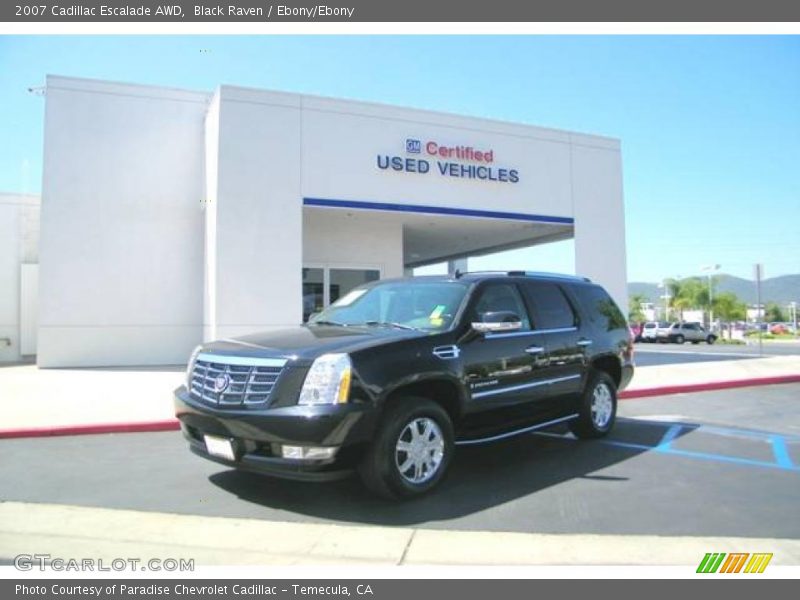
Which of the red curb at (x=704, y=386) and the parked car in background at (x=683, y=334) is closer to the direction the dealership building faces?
the red curb

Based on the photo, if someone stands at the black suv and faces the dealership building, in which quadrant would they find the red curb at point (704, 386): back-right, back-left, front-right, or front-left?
front-right

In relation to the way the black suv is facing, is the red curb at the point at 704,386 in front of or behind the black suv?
behind

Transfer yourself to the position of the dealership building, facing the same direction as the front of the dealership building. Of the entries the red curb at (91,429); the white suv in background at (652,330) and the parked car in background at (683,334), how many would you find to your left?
2

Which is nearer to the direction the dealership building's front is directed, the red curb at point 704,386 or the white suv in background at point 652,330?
the red curb

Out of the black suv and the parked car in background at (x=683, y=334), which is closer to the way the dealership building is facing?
the black suv

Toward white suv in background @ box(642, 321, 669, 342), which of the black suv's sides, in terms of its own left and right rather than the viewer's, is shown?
back

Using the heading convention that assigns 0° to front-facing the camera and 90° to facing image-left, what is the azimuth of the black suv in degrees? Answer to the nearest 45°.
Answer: approximately 45°

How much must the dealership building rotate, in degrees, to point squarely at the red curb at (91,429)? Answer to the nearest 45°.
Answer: approximately 45° to its right

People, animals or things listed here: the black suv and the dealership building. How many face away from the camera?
0

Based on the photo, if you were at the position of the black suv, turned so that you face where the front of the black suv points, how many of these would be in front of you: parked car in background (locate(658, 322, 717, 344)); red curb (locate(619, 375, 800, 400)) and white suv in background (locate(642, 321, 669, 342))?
0

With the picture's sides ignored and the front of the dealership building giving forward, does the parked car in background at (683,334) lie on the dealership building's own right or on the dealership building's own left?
on the dealership building's own left
